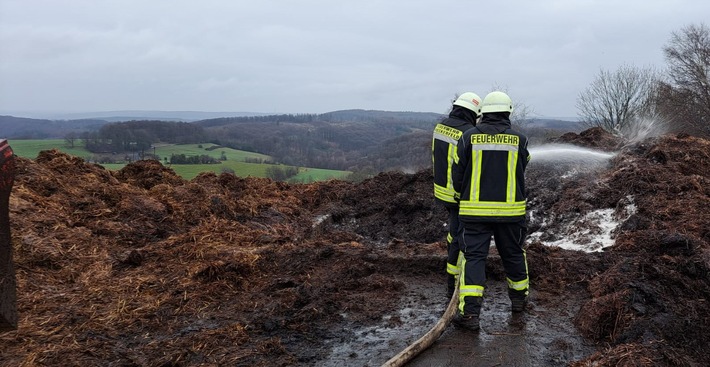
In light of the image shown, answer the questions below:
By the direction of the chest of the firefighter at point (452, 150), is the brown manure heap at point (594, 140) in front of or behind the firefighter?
in front

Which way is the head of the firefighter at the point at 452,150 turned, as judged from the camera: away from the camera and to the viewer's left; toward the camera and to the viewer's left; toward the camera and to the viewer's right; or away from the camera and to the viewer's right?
away from the camera and to the viewer's right

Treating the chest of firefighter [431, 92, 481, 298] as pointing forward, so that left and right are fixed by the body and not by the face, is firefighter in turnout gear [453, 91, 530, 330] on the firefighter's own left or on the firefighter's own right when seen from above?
on the firefighter's own right

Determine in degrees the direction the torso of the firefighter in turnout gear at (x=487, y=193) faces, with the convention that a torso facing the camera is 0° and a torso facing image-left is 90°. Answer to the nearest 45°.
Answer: approximately 180°

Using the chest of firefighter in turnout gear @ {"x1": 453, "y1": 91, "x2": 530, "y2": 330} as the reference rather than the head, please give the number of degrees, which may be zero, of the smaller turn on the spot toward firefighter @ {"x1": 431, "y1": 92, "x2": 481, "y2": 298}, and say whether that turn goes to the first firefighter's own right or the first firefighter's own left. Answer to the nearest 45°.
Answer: approximately 45° to the first firefighter's own left

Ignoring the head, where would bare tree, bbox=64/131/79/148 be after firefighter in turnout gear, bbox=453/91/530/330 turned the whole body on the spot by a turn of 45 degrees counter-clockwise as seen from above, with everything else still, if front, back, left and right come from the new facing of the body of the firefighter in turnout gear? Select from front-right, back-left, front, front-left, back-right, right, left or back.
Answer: front

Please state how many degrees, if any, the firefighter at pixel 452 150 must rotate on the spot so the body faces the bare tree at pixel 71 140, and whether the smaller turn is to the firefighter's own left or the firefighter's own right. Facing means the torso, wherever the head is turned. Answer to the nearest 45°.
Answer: approximately 90° to the firefighter's own left

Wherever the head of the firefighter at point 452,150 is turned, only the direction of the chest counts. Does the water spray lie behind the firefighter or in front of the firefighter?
in front

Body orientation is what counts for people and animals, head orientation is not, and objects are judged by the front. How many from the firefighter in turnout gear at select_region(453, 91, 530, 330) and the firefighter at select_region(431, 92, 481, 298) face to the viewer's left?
0

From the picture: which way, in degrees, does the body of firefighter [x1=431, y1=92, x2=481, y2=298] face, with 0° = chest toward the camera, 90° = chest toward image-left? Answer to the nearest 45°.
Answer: approximately 225°

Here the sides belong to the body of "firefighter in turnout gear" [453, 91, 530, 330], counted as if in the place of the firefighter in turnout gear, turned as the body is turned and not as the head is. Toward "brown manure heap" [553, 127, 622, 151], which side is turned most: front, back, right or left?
front

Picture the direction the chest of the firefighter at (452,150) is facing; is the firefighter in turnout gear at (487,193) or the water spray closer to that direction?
the water spray
